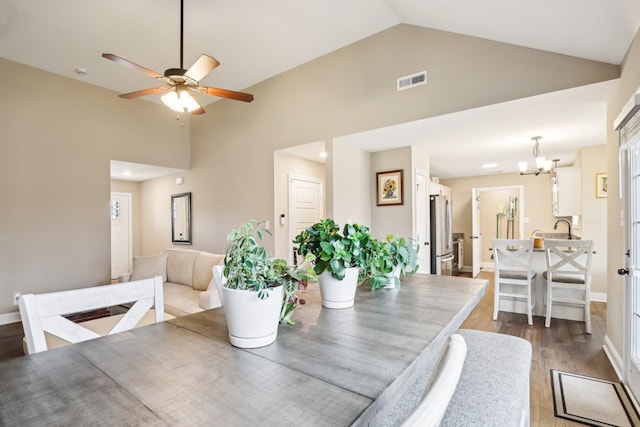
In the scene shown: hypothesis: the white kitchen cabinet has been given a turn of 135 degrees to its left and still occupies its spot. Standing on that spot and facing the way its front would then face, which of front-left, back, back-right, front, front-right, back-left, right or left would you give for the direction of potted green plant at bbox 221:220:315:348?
front-right

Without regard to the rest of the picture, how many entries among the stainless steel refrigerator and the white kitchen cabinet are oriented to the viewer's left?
1

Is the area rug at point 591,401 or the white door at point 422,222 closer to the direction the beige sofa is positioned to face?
the area rug

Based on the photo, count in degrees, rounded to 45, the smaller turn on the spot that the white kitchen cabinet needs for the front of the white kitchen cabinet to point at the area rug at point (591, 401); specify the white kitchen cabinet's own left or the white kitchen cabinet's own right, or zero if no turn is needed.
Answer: approximately 90° to the white kitchen cabinet's own left

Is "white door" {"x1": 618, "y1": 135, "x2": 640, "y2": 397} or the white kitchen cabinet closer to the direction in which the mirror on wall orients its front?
the white door

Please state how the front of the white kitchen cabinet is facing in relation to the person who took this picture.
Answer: facing to the left of the viewer

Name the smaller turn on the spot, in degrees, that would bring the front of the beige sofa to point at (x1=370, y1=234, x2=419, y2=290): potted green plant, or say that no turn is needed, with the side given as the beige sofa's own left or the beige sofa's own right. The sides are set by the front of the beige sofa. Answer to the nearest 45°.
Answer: approximately 45° to the beige sofa's own left

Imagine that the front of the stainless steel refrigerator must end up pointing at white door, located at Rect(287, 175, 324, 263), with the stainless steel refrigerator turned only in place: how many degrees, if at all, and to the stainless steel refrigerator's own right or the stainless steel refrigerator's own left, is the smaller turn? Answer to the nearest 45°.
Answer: approximately 135° to the stainless steel refrigerator's own right

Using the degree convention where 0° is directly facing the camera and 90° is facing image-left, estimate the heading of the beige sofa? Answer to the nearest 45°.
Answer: approximately 45°

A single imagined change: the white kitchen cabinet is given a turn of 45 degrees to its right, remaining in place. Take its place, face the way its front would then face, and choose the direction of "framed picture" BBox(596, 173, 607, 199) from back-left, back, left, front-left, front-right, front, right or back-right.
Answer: back

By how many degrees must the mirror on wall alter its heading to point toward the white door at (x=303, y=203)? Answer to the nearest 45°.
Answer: approximately 90° to its left

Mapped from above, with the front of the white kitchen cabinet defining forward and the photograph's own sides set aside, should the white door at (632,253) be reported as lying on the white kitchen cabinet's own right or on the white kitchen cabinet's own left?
on the white kitchen cabinet's own left
